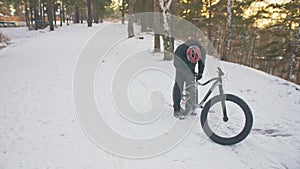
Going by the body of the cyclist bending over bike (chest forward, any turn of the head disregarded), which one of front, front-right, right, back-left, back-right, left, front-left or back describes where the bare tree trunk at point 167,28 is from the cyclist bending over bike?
back-left

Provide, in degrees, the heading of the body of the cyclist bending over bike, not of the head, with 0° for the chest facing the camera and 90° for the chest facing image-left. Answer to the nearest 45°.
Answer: approximately 315°
